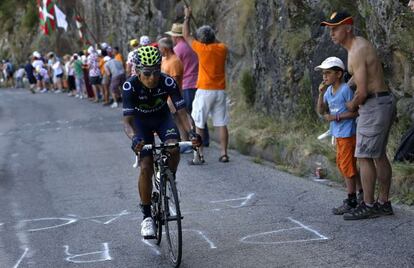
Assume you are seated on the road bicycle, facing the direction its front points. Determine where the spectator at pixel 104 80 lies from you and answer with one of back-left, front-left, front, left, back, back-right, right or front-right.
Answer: back

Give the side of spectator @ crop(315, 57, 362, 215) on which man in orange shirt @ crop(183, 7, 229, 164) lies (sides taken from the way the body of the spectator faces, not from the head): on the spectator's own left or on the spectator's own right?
on the spectator's own right

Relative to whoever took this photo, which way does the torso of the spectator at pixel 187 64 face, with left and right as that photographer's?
facing to the left of the viewer

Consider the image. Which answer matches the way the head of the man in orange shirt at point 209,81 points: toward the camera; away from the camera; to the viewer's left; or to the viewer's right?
away from the camera

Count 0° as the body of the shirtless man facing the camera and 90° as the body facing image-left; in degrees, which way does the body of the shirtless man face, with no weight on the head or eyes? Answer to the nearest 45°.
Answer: approximately 90°

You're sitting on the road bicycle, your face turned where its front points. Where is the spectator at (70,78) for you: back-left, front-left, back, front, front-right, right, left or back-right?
back

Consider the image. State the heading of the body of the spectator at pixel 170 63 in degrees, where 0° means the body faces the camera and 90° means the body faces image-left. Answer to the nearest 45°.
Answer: approximately 90°

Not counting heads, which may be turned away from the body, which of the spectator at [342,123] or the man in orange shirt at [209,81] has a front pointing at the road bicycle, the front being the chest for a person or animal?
the spectator

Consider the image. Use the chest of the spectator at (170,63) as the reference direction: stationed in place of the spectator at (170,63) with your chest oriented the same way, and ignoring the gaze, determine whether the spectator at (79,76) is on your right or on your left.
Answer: on your right
